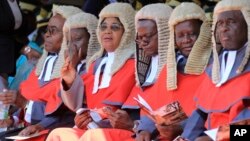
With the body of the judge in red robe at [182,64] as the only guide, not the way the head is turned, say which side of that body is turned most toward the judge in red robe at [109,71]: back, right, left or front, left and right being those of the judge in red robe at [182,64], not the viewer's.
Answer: right

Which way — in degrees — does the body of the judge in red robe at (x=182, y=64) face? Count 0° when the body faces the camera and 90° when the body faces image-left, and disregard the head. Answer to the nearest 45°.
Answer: approximately 45°

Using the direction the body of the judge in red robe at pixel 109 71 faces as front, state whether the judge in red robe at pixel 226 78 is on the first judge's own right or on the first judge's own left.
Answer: on the first judge's own left

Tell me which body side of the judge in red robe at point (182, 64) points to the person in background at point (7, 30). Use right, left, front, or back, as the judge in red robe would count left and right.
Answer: right

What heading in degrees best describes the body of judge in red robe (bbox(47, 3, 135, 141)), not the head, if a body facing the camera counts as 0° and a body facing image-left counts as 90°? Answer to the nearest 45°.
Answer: approximately 45°

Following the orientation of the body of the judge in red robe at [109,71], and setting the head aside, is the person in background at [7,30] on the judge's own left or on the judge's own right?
on the judge's own right
